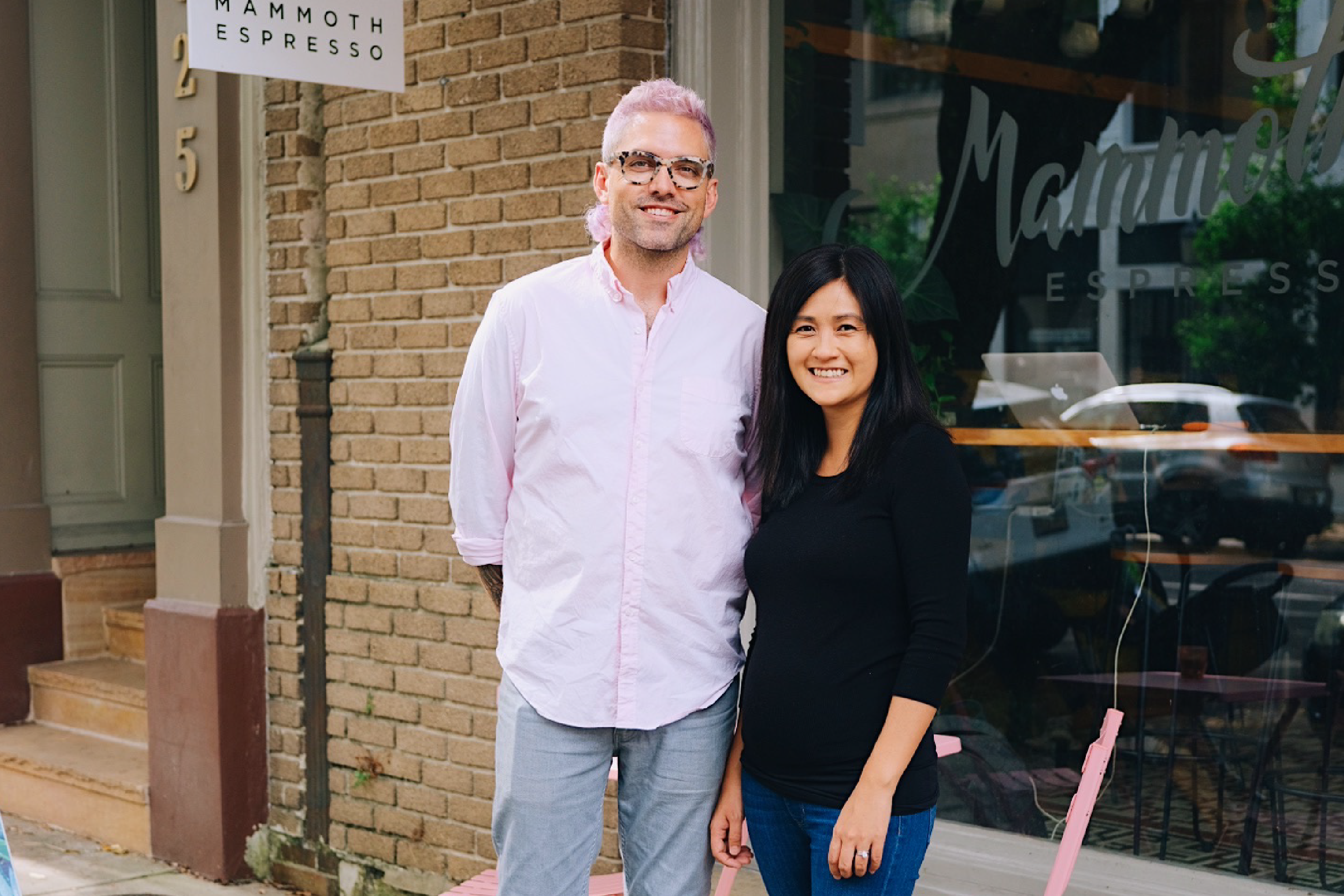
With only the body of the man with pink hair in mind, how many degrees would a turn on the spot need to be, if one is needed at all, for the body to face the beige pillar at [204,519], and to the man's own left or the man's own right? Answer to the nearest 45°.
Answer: approximately 135° to the man's own right

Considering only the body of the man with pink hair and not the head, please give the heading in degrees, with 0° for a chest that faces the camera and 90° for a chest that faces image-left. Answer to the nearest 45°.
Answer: approximately 0°

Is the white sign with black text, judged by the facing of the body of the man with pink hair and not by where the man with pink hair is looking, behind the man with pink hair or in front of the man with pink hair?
behind

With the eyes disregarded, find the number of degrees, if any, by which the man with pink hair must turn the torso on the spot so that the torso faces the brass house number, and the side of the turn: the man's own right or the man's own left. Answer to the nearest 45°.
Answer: approximately 135° to the man's own right

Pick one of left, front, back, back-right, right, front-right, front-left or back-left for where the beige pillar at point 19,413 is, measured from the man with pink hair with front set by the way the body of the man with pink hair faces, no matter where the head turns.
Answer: back-right

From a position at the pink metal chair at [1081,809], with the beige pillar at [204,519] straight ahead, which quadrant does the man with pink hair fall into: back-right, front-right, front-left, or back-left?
front-left

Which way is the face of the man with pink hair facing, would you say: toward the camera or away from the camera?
toward the camera

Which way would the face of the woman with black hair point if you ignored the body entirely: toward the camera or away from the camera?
toward the camera
